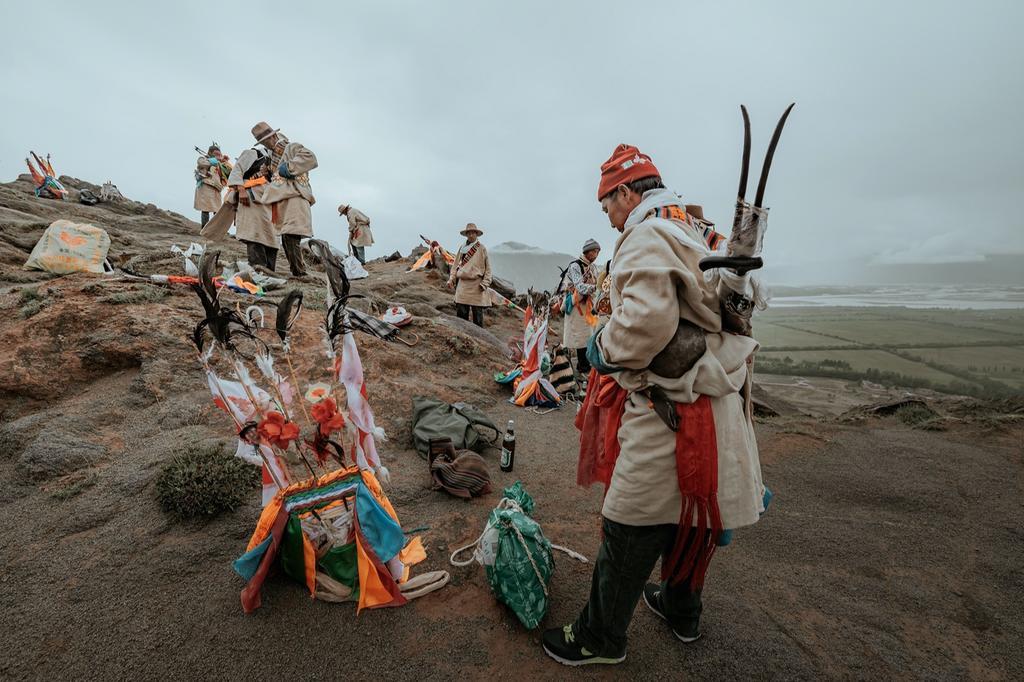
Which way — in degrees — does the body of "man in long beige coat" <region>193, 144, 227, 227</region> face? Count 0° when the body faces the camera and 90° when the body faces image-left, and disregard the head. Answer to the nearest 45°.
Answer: approximately 315°

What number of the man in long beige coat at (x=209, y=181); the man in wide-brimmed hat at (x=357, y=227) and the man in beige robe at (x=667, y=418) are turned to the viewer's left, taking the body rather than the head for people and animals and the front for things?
2

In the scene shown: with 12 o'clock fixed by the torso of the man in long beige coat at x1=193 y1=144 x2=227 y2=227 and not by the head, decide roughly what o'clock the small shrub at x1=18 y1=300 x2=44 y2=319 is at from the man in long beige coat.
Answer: The small shrub is roughly at 2 o'clock from the man in long beige coat.

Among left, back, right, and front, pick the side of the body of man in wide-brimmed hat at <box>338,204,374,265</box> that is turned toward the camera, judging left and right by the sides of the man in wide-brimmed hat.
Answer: left

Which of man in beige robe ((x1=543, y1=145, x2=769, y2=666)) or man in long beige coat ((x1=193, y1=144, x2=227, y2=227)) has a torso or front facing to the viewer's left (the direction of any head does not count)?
the man in beige robe

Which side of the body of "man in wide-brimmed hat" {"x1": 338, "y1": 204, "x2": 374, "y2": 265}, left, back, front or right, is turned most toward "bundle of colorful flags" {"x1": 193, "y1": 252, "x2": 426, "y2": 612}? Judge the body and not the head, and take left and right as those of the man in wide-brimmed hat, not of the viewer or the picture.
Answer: left

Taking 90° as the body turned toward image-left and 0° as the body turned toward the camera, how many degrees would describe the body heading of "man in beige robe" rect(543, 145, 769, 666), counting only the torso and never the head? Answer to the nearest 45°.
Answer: approximately 90°
